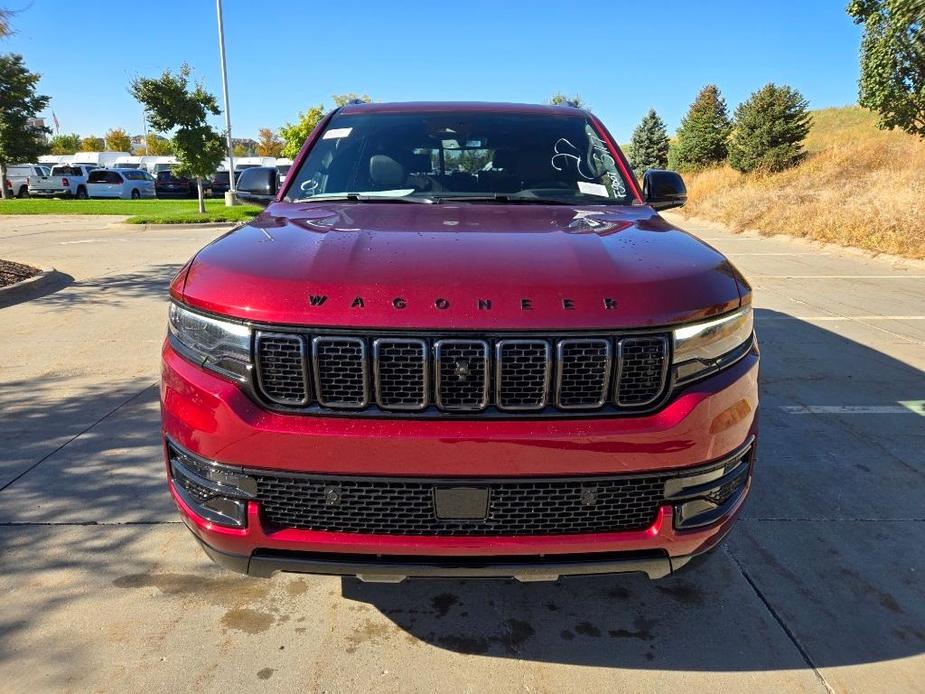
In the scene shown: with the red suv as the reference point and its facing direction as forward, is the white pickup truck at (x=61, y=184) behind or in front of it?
behind

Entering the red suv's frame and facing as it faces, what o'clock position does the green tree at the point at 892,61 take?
The green tree is roughly at 7 o'clock from the red suv.

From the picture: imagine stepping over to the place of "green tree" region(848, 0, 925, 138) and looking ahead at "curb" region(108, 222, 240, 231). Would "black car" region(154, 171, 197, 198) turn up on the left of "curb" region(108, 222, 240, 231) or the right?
right

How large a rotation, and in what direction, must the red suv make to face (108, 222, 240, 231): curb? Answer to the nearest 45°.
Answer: approximately 135° to its right

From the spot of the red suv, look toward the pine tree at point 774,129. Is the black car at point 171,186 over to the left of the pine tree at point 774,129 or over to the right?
left

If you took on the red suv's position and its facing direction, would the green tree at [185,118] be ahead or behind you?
behind

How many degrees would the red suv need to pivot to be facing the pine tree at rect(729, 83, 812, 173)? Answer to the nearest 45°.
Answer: approximately 135° to its left

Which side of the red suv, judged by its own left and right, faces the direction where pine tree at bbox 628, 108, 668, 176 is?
back

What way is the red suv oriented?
toward the camera

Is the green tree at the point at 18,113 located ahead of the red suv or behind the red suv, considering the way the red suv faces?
behind
